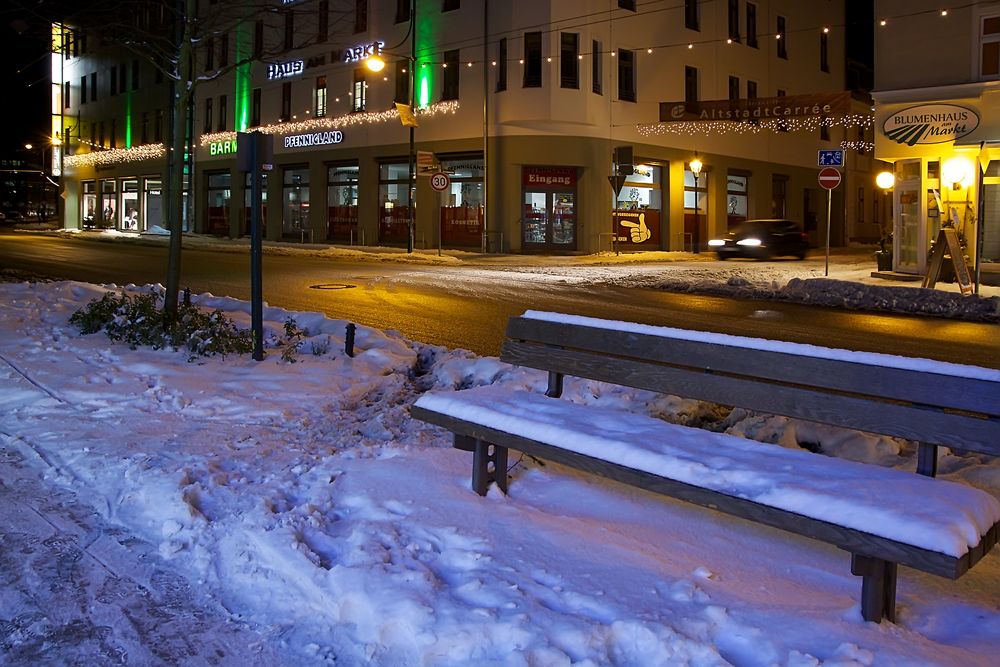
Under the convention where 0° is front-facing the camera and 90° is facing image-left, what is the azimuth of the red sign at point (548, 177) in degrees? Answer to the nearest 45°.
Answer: approximately 0°

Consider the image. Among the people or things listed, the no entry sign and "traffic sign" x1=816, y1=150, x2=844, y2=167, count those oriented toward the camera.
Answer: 2

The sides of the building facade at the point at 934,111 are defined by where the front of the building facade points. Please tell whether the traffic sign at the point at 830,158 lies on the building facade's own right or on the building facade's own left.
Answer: on the building facade's own right

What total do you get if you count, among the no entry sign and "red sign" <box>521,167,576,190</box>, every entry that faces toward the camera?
2

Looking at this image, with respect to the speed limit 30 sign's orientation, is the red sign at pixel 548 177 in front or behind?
behind

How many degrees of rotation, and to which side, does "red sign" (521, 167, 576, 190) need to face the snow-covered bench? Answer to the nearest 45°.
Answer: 0° — it already faces it

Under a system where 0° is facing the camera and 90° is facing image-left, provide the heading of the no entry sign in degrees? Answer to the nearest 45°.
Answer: approximately 0°
